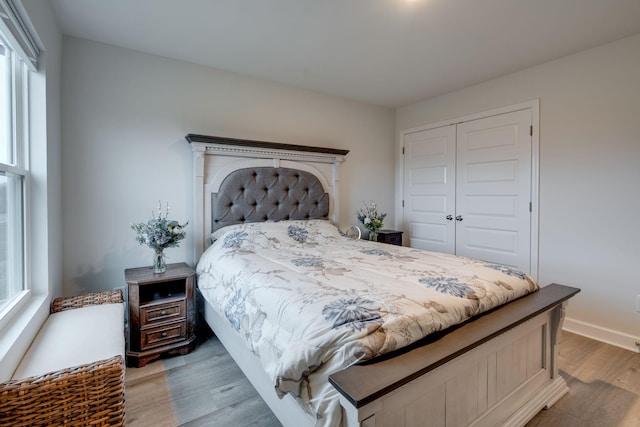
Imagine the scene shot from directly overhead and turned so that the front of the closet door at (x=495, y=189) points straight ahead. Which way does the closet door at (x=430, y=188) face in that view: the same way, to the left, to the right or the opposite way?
the same way

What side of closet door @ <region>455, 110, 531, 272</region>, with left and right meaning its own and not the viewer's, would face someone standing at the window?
front

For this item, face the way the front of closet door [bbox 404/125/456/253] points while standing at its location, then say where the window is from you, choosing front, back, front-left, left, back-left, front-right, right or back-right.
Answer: front

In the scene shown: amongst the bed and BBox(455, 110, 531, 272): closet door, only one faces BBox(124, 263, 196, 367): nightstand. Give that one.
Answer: the closet door

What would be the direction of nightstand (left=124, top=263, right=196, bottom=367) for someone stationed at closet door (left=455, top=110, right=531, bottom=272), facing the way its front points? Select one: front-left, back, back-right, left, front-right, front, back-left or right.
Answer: front

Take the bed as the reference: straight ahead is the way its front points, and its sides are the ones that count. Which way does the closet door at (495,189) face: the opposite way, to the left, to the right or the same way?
to the right

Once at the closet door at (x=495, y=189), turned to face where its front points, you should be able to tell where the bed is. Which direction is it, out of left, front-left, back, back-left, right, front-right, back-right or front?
front-left

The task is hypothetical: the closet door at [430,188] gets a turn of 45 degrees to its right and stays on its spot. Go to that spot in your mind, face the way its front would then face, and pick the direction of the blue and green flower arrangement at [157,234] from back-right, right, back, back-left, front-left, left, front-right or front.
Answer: front-left

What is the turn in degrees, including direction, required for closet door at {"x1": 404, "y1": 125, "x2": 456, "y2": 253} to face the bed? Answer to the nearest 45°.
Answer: approximately 45° to its left

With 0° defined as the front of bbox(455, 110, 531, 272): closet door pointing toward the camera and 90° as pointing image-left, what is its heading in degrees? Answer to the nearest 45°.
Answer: approximately 45°

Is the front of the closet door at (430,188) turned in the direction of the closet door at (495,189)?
no

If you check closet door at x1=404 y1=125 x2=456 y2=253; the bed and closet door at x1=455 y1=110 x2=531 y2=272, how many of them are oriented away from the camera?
0

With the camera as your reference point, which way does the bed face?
facing the viewer and to the right of the viewer

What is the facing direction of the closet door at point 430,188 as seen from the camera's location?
facing the viewer and to the left of the viewer

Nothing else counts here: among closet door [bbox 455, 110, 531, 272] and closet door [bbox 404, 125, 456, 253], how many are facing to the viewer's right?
0

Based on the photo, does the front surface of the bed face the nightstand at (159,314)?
no

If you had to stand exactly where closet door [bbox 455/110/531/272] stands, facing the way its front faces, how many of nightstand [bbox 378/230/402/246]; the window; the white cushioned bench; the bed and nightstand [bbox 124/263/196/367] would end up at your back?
0
